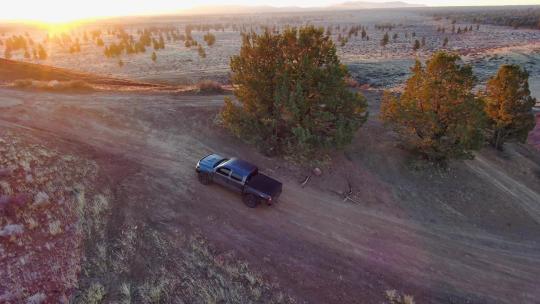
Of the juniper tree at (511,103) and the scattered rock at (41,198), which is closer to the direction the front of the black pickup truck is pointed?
the scattered rock

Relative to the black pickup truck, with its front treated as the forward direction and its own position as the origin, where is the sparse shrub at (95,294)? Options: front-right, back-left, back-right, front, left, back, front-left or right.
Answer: left

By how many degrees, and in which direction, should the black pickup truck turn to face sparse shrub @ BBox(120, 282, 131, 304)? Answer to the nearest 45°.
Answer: approximately 90° to its left

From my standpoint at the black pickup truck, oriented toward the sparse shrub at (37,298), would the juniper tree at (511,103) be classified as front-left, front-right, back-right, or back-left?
back-left

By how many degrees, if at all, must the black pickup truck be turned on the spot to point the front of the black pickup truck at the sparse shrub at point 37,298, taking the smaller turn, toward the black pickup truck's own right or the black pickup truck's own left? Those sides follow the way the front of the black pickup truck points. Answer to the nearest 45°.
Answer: approximately 90° to the black pickup truck's own left

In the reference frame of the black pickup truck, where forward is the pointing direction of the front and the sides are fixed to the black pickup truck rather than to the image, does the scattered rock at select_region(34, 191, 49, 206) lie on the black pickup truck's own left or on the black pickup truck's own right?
on the black pickup truck's own left

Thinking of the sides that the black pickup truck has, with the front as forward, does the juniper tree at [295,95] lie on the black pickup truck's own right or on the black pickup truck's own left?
on the black pickup truck's own right

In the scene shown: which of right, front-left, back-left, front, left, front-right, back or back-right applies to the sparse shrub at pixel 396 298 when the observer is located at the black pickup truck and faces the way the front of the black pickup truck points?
back

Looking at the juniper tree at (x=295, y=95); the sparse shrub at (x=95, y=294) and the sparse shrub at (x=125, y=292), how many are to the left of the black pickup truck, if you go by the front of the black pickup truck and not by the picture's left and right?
2

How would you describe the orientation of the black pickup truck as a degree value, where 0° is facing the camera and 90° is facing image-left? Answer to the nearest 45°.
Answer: approximately 135°

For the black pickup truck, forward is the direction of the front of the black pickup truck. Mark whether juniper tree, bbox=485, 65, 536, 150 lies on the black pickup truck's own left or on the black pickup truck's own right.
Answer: on the black pickup truck's own right

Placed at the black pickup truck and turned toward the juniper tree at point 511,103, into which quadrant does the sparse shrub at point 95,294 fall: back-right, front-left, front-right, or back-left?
back-right

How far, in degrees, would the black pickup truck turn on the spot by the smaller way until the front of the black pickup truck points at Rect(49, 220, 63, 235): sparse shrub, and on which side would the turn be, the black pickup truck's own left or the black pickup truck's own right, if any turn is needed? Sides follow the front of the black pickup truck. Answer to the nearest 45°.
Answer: approximately 45° to the black pickup truck's own left
